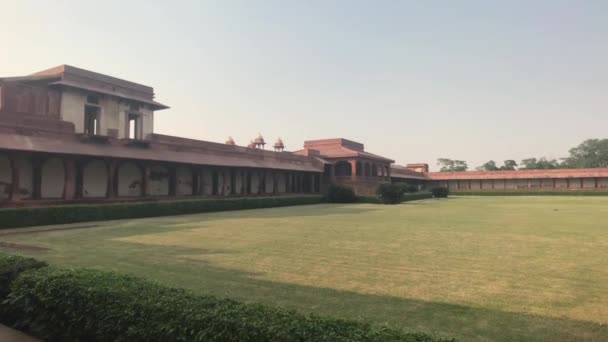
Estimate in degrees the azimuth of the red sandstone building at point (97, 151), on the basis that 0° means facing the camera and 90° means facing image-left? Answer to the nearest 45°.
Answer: approximately 315°

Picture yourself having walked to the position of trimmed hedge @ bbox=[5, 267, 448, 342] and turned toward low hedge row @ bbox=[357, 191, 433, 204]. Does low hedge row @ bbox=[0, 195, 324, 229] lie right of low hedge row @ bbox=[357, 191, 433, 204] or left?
left

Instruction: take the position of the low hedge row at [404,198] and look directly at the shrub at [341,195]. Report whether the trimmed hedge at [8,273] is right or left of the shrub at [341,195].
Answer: left

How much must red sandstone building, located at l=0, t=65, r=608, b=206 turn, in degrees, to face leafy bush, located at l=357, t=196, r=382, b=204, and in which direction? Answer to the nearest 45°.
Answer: approximately 90° to its left

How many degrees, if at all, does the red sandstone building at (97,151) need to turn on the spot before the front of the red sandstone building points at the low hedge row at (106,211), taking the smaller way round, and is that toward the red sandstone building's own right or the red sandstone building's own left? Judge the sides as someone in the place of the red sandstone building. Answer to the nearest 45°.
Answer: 0° — it already faces it

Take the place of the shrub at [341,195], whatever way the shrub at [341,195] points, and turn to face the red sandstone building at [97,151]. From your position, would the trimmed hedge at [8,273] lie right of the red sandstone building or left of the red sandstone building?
left

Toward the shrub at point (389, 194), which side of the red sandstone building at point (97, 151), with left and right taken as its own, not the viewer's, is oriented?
left
